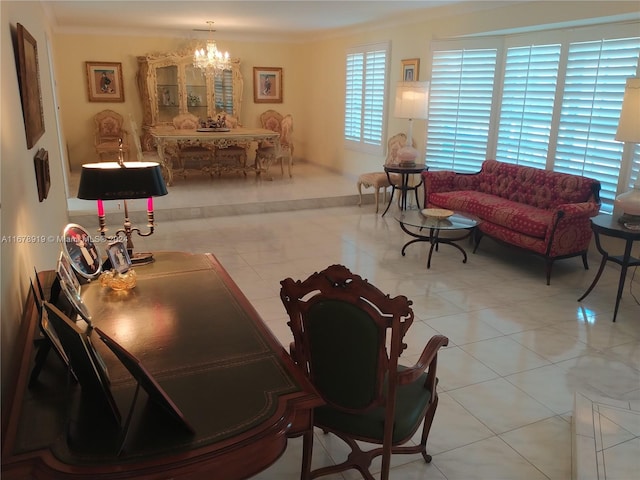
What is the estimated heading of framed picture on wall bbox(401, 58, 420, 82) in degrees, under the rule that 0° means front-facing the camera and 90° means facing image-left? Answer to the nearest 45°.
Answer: approximately 45°

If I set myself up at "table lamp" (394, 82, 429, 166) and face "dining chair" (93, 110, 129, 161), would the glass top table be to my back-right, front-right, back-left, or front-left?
back-left

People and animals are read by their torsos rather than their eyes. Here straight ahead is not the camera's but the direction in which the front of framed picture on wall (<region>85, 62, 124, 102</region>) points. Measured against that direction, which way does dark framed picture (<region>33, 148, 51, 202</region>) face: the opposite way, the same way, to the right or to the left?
to the left

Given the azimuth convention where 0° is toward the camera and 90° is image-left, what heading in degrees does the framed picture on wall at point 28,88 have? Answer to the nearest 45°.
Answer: approximately 270°

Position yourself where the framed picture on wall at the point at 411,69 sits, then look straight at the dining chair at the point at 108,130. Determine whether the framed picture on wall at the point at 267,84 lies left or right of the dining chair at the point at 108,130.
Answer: right

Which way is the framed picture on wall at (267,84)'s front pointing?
toward the camera

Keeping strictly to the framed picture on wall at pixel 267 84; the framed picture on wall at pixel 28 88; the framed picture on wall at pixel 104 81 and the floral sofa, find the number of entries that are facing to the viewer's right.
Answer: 1

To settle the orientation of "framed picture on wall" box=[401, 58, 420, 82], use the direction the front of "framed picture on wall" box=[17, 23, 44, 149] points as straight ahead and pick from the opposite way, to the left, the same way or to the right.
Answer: the opposite way

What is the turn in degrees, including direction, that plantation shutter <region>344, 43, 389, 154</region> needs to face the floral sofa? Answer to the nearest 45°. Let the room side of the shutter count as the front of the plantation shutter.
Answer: approximately 90° to its left

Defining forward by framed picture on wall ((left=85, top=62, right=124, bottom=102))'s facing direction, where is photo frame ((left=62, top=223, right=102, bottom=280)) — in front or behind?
in front

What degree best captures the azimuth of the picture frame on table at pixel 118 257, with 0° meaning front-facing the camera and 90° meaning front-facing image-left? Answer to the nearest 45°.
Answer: approximately 315°

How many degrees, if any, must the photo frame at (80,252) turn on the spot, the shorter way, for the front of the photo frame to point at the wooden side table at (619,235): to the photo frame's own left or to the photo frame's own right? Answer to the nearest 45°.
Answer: approximately 45° to the photo frame's own left

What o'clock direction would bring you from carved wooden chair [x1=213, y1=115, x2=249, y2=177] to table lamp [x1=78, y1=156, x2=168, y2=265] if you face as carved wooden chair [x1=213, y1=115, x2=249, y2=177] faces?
The table lamp is roughly at 12 o'clock from the carved wooden chair.

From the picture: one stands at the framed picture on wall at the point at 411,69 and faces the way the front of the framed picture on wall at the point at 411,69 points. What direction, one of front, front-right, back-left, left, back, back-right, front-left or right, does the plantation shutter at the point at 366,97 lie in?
right

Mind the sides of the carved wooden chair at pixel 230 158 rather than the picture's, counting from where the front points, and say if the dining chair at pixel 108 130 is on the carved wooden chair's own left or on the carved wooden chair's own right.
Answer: on the carved wooden chair's own right

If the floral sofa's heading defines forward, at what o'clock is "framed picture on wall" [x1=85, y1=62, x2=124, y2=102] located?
The framed picture on wall is roughly at 2 o'clock from the floral sofa.
